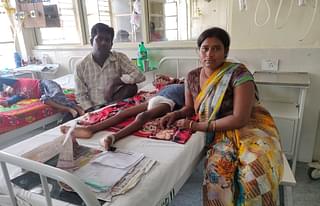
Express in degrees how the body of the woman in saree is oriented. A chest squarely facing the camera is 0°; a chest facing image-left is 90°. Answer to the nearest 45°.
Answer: approximately 45°

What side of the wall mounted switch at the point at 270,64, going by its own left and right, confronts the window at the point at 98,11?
right

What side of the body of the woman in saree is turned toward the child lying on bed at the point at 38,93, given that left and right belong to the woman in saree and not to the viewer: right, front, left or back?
right

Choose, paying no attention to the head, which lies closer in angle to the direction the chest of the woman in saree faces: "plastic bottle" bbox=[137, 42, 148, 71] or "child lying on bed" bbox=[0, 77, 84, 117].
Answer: the child lying on bed

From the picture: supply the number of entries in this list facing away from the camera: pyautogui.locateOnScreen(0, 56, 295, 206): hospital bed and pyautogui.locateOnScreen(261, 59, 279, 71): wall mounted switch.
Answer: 0

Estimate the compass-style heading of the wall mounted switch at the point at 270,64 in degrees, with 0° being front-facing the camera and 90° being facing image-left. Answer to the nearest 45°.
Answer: approximately 0°

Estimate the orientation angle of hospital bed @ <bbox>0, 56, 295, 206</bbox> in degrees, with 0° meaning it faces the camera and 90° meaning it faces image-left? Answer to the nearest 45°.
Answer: approximately 45°

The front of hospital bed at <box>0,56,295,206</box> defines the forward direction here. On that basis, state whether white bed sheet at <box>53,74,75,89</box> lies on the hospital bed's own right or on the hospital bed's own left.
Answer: on the hospital bed's own right
